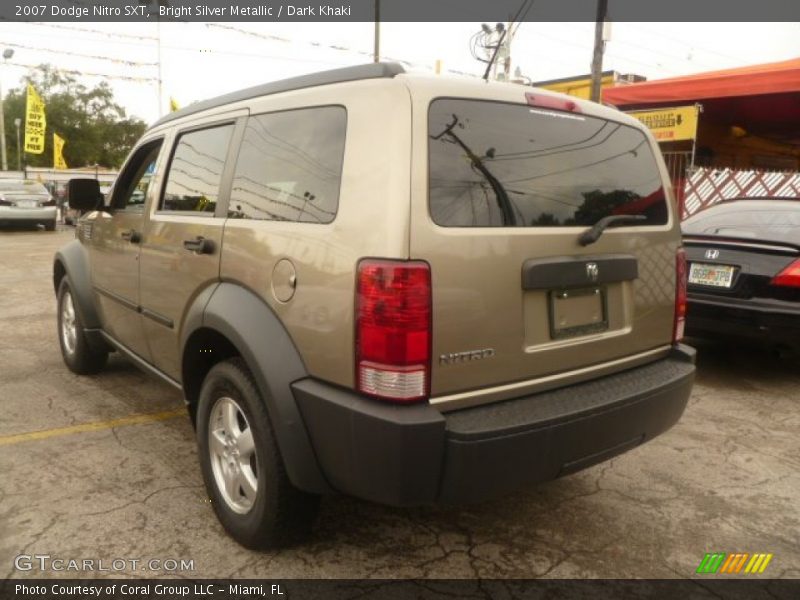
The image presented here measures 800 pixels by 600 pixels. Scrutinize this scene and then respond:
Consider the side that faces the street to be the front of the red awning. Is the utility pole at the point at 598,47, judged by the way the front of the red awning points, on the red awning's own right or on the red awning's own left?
on the red awning's own right

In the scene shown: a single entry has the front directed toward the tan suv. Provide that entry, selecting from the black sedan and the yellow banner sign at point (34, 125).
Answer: the yellow banner sign

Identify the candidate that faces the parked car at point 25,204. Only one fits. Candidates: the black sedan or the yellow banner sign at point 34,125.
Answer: the yellow banner sign

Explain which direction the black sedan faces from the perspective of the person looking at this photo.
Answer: facing away from the viewer and to the right of the viewer

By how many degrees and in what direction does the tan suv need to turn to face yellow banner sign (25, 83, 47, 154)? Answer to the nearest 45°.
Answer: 0° — it already faces it

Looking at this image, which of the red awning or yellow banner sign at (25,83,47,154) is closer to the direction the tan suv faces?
the yellow banner sign

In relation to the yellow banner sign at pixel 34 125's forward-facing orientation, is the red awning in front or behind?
in front

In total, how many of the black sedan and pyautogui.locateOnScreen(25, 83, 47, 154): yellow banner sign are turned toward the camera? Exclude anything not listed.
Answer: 1

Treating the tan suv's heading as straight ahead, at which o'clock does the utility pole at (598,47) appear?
The utility pole is roughly at 2 o'clock from the tan suv.

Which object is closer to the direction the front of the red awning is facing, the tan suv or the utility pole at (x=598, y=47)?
the tan suv

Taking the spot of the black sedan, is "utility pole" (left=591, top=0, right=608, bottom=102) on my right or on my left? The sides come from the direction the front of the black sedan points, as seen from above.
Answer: on my left

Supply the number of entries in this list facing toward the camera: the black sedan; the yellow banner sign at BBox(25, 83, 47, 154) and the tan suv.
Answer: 1

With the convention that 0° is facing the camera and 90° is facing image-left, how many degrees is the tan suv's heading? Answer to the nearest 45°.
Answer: approximately 135°

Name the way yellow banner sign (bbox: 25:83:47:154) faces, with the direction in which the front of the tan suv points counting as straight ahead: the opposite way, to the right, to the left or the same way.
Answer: the opposite way

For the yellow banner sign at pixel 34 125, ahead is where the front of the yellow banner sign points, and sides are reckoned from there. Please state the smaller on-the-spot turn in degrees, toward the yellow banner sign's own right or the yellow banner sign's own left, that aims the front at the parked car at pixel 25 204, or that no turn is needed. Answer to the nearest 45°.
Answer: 0° — it already faces it
